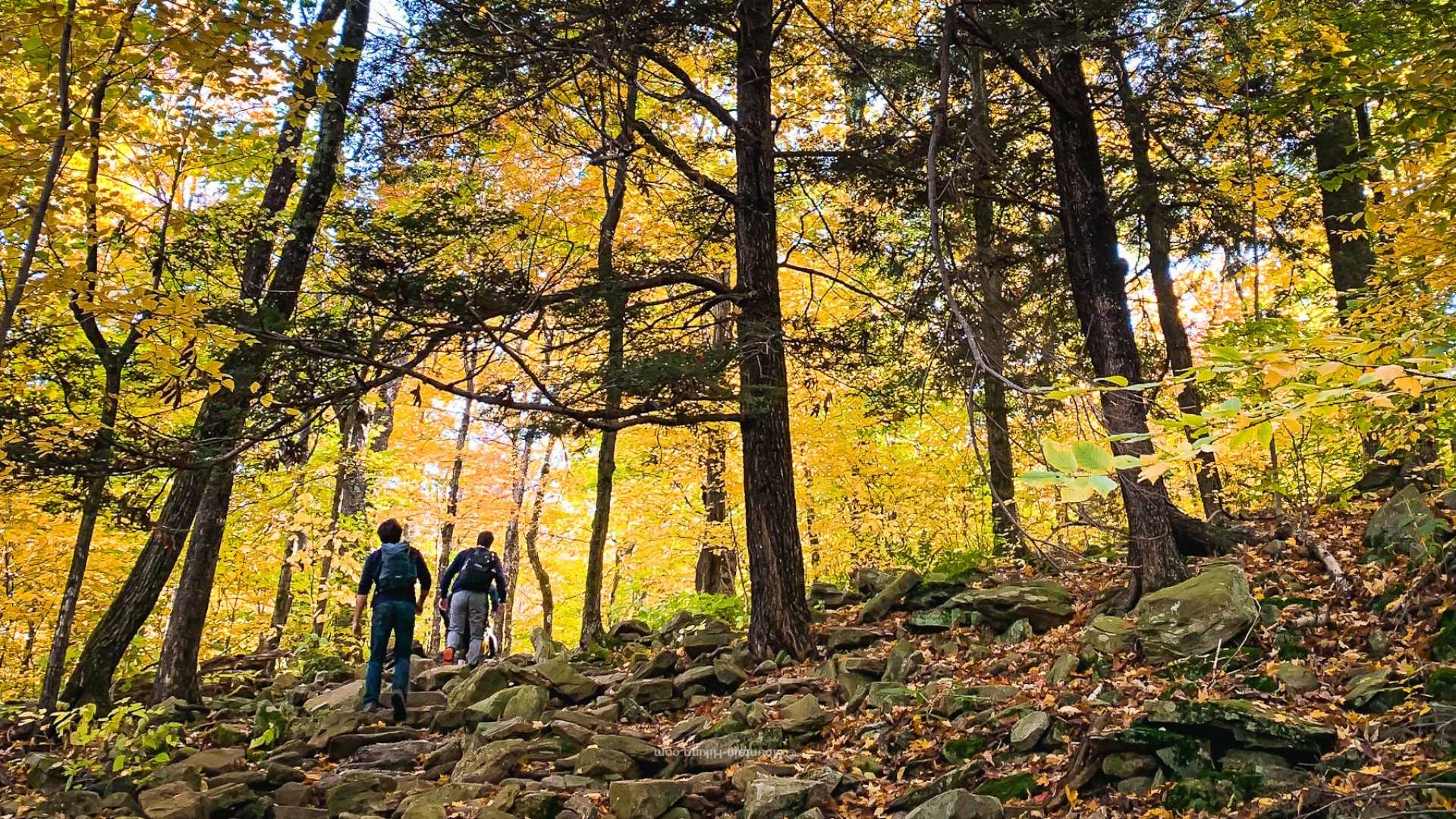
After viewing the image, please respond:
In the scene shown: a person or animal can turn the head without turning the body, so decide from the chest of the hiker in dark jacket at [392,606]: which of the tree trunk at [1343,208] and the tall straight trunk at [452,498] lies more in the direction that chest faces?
the tall straight trunk

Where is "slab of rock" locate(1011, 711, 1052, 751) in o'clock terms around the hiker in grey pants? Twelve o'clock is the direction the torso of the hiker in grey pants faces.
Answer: The slab of rock is roughly at 5 o'clock from the hiker in grey pants.

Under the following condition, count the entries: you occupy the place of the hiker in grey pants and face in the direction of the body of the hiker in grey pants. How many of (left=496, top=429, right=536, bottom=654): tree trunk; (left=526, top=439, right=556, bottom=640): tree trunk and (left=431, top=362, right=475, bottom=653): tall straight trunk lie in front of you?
3

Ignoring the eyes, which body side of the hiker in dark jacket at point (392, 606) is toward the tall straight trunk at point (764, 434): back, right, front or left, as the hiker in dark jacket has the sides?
right

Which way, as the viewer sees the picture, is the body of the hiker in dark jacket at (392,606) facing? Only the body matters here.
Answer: away from the camera

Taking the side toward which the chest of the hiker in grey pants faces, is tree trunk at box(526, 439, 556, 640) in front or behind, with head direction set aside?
in front

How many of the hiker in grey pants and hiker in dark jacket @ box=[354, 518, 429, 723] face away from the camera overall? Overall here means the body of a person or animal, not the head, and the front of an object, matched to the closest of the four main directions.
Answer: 2

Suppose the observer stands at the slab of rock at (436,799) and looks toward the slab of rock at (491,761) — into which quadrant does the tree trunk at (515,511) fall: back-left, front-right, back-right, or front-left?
front-left

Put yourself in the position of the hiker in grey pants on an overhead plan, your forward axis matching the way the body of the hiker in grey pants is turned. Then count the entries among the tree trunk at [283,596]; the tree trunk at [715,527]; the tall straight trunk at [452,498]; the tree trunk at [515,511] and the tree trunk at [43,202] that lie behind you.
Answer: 1

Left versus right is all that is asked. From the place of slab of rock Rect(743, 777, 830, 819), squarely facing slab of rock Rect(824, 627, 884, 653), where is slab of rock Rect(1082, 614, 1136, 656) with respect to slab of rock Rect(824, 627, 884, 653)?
right

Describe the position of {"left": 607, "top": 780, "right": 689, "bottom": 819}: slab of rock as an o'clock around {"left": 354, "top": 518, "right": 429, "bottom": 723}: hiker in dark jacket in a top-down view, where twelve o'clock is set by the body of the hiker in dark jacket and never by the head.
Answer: The slab of rock is roughly at 5 o'clock from the hiker in dark jacket.

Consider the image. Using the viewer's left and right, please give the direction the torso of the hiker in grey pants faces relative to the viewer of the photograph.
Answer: facing away from the viewer

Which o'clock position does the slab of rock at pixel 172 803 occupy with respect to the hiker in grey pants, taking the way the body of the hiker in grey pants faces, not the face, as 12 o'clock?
The slab of rock is roughly at 7 o'clock from the hiker in grey pants.

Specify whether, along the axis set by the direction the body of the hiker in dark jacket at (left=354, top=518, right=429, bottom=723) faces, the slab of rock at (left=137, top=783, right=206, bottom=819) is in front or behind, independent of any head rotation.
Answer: behind

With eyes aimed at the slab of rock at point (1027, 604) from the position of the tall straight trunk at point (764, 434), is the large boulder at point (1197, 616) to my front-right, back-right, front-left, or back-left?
front-right

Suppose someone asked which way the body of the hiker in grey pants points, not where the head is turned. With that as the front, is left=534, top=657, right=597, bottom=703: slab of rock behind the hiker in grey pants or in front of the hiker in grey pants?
behind
